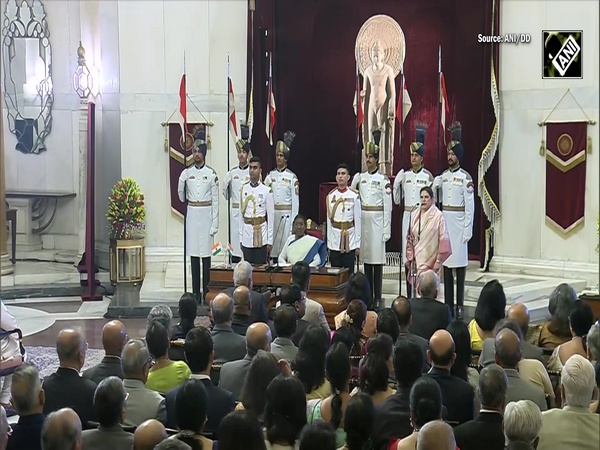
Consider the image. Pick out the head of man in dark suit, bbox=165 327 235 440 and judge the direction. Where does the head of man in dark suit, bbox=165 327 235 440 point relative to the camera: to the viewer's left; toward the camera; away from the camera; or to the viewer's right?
away from the camera

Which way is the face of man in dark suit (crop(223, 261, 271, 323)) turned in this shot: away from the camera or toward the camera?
away from the camera

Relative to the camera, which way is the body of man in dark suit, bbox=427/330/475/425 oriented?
away from the camera

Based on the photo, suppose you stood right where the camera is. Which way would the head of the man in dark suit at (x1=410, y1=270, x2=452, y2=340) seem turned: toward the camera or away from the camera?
away from the camera

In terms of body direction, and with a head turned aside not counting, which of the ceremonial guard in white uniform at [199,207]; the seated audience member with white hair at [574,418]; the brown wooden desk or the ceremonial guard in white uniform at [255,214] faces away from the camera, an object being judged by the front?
the seated audience member with white hair

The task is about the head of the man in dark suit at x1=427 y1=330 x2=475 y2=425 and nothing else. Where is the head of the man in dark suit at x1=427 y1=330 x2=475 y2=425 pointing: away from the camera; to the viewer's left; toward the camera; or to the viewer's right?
away from the camera

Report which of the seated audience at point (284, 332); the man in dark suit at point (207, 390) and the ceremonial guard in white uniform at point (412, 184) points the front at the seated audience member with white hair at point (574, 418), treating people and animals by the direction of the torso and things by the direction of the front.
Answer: the ceremonial guard in white uniform

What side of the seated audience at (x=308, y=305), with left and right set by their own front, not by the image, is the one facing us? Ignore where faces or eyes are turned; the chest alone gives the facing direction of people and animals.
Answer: back

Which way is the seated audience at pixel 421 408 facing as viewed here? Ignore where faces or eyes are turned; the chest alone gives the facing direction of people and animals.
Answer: away from the camera

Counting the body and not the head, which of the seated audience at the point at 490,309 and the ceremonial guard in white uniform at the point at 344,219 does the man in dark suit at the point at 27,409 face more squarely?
the ceremonial guard in white uniform

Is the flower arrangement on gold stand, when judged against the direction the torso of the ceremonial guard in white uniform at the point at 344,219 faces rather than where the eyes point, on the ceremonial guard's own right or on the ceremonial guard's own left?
on the ceremonial guard's own right

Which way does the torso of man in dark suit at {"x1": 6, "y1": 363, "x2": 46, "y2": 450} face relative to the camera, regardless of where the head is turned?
away from the camera

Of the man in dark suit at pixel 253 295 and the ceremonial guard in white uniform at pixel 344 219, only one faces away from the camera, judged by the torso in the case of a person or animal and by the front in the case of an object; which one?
the man in dark suit

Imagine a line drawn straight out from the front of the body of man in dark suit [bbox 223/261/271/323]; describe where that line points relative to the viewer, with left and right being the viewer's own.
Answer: facing away from the viewer

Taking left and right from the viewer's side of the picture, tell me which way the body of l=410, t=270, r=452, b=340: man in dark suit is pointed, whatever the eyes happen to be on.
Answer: facing away from the viewer
